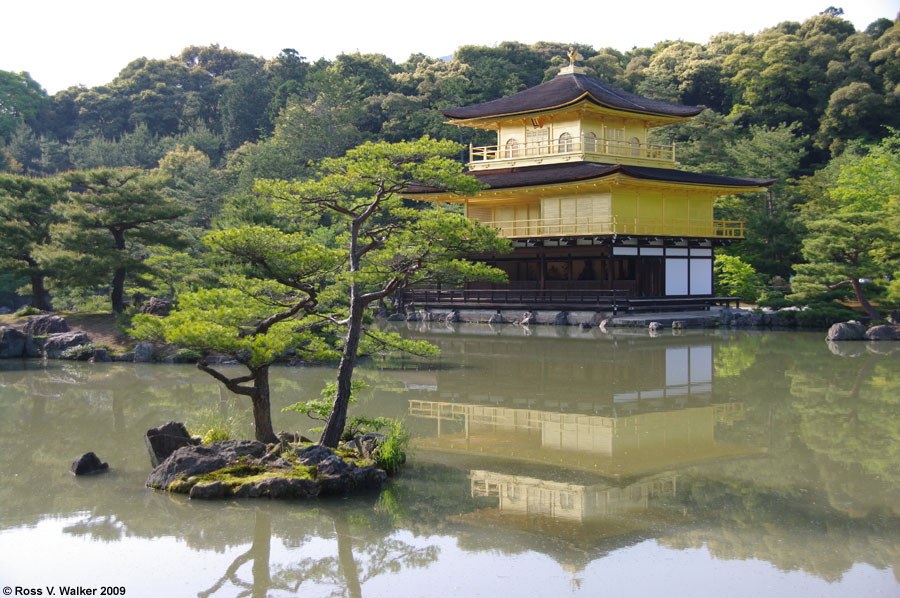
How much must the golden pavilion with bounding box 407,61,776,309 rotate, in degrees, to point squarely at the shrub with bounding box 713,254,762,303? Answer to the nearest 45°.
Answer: approximately 135° to its left

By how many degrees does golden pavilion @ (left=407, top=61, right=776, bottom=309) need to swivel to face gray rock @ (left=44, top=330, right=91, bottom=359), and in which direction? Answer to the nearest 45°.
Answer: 0° — it already faces it

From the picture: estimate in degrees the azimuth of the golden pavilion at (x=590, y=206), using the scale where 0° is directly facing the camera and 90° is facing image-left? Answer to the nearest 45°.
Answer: approximately 45°

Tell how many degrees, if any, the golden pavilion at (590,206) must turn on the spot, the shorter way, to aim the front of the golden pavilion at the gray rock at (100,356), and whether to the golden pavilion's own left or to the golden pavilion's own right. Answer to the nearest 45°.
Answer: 0° — it already faces it

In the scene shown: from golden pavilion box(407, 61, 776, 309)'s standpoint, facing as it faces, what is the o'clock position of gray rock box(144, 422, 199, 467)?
The gray rock is roughly at 11 o'clock from the golden pavilion.

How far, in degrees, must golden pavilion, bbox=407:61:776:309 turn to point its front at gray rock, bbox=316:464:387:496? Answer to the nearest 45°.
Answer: approximately 45° to its left

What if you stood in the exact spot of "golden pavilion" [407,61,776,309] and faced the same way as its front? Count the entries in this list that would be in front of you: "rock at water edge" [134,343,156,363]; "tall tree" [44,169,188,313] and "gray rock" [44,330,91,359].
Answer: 3

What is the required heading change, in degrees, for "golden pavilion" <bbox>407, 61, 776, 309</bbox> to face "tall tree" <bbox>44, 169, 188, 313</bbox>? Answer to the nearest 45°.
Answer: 0° — it already faces it

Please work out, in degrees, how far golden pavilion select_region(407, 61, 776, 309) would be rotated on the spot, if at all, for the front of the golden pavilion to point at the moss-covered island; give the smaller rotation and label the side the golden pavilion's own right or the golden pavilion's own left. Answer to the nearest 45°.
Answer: approximately 45° to the golden pavilion's own left
